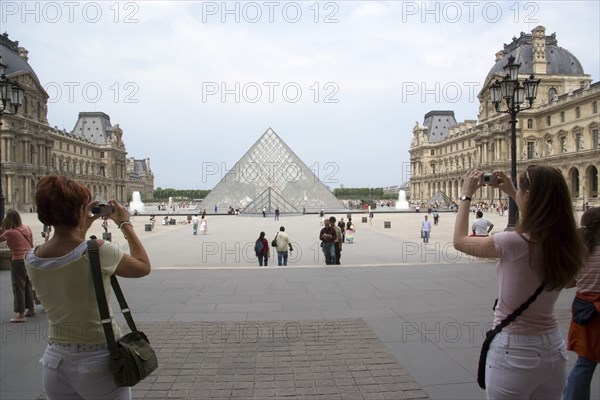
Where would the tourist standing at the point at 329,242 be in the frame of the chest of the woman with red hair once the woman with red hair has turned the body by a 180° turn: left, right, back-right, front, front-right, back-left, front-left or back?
back

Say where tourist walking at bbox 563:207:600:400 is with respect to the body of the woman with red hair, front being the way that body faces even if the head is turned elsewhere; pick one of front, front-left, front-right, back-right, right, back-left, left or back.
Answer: front-right

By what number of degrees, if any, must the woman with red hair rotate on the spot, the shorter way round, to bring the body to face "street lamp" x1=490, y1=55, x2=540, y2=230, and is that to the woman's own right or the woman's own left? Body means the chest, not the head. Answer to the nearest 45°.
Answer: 0° — they already face it

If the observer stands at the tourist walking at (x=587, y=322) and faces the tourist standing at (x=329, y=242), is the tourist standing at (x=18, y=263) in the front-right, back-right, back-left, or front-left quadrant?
front-left

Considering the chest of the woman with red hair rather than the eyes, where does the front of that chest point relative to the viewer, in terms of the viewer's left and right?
facing away from the viewer and to the right of the viewer

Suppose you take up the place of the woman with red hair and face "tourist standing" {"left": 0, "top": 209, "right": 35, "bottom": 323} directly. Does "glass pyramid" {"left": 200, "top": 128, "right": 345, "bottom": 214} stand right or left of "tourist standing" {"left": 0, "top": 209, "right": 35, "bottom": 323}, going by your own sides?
right

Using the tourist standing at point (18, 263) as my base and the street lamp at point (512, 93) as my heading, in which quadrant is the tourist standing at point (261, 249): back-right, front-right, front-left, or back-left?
front-left

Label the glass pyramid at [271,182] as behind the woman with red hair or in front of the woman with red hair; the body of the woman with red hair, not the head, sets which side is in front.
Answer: in front

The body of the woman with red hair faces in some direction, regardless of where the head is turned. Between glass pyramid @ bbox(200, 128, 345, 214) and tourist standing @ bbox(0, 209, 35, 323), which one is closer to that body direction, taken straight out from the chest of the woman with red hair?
the glass pyramid

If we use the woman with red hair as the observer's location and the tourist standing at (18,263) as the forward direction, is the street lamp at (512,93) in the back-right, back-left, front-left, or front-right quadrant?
front-right

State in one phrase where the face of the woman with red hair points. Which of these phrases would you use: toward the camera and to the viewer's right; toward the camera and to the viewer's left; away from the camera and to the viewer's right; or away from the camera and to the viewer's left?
away from the camera and to the viewer's right

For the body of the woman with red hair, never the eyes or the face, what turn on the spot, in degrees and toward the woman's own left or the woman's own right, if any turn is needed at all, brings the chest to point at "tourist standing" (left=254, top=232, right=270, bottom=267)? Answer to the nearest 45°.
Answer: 0° — they already face them
